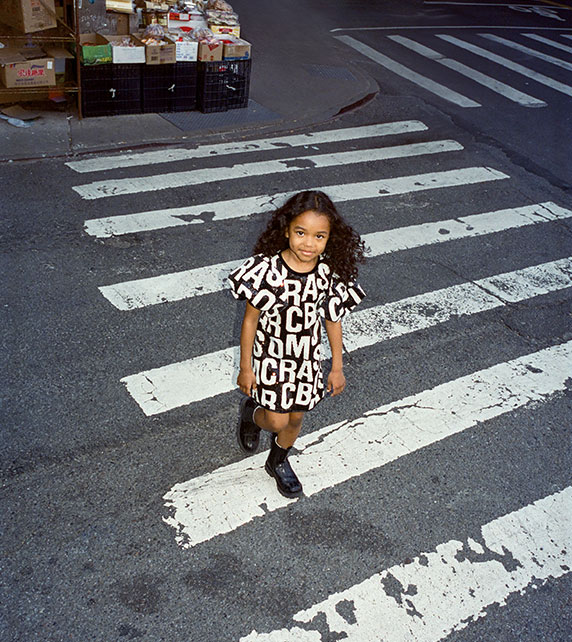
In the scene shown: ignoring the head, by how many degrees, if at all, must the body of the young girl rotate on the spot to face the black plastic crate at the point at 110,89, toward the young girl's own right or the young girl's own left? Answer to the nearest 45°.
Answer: approximately 135° to the young girl's own right

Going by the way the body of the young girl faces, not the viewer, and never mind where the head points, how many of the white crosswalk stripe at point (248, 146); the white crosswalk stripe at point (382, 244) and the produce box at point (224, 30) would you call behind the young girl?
3

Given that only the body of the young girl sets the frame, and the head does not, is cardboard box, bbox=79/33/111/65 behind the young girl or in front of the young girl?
behind

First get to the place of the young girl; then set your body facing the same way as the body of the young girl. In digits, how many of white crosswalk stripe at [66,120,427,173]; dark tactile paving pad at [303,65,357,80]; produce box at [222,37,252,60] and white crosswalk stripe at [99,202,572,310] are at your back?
4

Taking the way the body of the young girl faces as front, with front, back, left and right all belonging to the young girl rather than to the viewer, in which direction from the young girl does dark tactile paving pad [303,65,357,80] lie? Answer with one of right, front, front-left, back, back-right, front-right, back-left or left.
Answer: back

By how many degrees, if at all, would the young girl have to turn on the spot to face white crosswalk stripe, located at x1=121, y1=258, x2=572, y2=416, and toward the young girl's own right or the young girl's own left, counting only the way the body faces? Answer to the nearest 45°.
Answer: approximately 180°

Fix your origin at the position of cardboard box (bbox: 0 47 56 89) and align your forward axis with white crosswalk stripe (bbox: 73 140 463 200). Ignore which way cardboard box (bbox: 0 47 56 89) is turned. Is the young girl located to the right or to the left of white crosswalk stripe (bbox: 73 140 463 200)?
right

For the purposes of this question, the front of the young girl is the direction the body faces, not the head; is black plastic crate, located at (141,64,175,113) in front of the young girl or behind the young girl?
behind

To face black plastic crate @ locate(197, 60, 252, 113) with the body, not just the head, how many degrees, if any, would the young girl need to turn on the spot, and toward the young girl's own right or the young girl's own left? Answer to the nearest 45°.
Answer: approximately 180°

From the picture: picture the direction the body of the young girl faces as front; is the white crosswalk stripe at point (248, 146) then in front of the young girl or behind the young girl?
behind

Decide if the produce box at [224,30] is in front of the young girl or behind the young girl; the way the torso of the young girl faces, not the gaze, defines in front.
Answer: behind

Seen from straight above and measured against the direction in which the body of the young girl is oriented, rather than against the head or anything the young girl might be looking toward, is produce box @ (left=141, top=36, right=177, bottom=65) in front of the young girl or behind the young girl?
behind

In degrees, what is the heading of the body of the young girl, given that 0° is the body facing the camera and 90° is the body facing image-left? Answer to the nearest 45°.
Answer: approximately 0°

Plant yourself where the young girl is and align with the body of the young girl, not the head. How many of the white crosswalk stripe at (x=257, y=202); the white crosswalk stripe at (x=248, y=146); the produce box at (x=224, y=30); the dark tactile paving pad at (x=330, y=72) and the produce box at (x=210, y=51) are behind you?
5

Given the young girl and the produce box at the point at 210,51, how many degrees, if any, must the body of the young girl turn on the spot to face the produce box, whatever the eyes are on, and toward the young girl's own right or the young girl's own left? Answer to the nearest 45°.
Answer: approximately 180°
